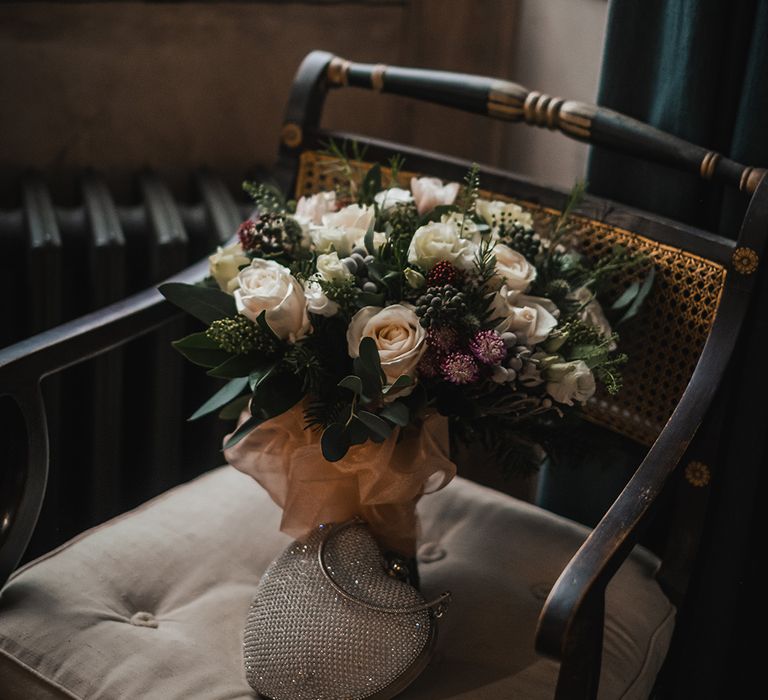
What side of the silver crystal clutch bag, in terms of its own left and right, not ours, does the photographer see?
front

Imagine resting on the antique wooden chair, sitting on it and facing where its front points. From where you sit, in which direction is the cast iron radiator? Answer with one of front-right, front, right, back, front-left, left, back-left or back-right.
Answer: right

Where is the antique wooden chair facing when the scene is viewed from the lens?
facing the viewer and to the left of the viewer

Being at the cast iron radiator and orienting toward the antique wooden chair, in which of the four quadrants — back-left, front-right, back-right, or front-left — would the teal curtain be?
front-left

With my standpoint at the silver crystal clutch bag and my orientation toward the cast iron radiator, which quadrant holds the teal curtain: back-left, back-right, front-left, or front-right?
front-right
